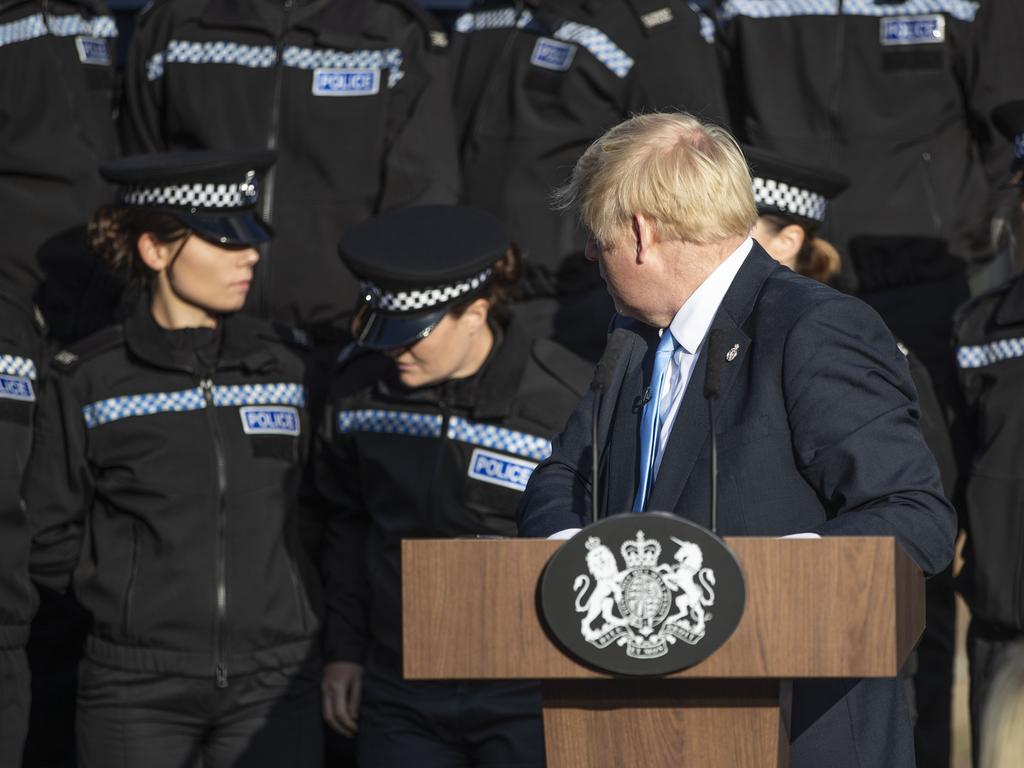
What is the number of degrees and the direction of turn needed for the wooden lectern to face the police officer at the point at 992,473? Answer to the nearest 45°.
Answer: approximately 135° to its left

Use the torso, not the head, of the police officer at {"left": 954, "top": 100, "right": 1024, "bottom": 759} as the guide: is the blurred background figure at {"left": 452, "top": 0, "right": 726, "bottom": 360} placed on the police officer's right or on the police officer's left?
on the police officer's right

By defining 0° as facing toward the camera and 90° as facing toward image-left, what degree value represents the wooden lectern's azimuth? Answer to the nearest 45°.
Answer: approximately 0°

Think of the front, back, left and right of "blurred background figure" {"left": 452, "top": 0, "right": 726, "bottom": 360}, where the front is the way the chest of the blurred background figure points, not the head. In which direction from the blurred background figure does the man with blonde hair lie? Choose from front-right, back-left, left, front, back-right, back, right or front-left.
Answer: front-left

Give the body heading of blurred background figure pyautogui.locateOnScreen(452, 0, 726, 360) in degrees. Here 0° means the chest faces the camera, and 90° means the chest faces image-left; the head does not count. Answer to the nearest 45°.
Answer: approximately 45°

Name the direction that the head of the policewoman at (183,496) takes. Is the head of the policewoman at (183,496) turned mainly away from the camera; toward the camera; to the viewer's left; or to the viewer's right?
to the viewer's right
